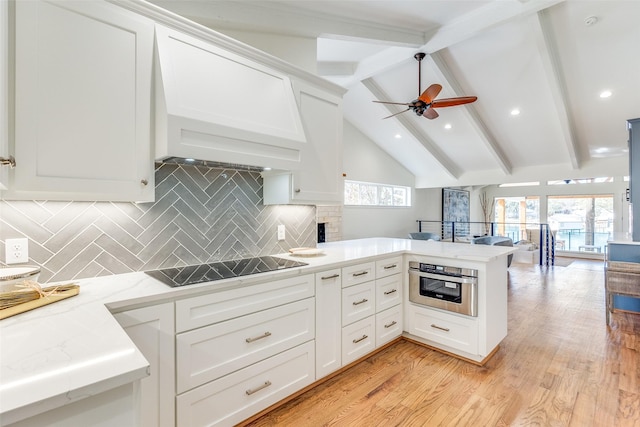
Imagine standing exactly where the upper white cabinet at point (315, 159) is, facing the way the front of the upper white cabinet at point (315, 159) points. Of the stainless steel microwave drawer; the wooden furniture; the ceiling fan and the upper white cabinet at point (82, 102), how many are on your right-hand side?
1

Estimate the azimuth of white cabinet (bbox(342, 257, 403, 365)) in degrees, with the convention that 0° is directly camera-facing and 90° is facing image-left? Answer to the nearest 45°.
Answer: approximately 315°

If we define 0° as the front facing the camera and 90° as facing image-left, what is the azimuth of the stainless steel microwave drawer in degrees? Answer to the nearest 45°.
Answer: approximately 45°

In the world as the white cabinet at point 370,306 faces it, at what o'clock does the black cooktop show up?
The black cooktop is roughly at 3 o'clock from the white cabinet.

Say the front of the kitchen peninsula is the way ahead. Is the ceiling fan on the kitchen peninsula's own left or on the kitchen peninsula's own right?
on the kitchen peninsula's own left

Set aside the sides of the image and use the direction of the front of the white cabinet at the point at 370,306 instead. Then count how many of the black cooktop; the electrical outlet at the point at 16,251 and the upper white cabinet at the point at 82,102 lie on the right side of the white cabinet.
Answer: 3

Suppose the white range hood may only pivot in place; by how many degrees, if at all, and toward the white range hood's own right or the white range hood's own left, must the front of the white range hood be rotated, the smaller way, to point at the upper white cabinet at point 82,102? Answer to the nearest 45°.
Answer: approximately 135° to the white range hood's own right

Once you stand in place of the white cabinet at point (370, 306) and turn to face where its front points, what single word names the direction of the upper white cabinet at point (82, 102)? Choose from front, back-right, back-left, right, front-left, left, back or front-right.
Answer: right

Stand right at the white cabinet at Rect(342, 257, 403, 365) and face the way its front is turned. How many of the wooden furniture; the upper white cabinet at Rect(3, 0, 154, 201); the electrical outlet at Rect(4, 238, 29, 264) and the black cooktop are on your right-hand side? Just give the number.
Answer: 3

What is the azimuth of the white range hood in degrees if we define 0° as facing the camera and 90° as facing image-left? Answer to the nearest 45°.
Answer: approximately 315°
